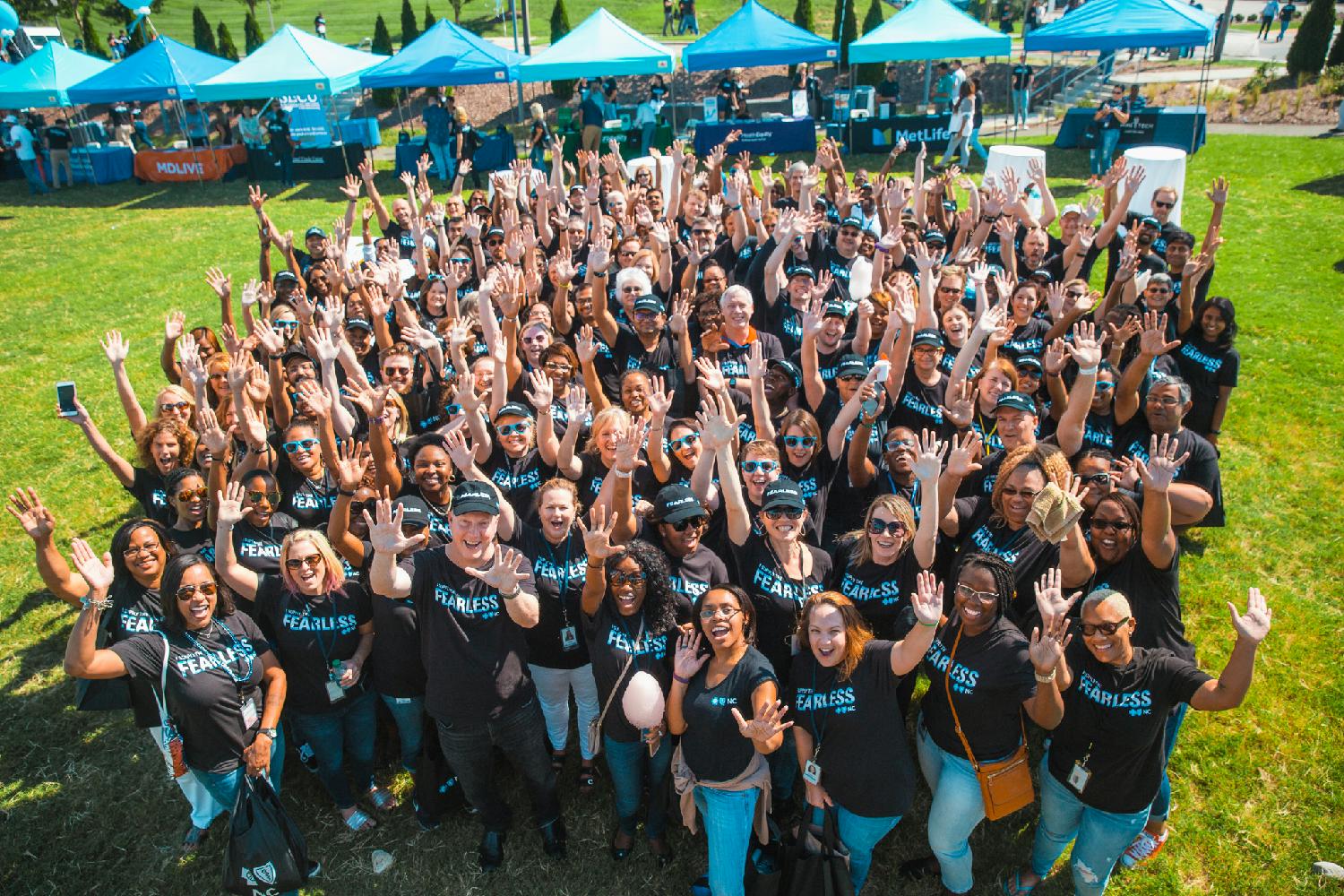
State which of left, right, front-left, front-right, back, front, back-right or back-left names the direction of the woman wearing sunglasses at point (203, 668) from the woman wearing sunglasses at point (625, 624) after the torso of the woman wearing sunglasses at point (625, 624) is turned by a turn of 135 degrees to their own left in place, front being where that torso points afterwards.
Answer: back-left

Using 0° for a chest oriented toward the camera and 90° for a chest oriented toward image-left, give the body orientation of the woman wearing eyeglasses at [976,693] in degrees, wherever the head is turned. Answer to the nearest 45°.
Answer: approximately 45°

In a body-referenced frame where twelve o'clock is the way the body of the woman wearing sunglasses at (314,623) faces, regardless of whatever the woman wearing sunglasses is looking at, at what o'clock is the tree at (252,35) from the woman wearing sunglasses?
The tree is roughly at 6 o'clock from the woman wearing sunglasses.

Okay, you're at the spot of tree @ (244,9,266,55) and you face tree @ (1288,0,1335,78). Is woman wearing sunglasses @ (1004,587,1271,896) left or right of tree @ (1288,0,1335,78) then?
right

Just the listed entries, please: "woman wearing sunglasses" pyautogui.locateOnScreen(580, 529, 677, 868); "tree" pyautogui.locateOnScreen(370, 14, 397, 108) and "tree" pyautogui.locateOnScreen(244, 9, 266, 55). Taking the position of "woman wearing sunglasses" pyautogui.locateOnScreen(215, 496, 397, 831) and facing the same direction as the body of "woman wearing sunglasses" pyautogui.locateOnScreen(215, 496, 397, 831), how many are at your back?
2

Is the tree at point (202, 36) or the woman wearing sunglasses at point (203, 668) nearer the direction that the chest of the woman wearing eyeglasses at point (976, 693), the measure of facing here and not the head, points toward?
the woman wearing sunglasses

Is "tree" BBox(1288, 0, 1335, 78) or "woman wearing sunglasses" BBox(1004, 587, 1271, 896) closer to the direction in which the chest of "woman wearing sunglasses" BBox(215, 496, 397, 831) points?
the woman wearing sunglasses

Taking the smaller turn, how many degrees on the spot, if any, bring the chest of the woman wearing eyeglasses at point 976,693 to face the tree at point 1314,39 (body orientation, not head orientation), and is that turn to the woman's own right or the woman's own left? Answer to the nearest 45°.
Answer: approximately 135° to the woman's own right

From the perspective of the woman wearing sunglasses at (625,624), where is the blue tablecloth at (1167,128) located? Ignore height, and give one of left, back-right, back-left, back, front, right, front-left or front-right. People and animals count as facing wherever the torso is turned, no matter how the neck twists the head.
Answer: back-left

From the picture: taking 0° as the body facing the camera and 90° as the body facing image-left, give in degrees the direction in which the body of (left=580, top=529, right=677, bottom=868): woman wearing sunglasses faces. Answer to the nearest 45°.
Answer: approximately 0°

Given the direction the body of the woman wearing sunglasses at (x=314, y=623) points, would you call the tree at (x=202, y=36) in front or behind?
behind

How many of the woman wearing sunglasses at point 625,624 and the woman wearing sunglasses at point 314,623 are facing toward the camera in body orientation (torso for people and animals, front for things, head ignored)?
2

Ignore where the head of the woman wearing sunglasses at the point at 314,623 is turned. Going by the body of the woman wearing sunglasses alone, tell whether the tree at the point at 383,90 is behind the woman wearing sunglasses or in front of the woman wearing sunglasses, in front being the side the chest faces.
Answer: behind
